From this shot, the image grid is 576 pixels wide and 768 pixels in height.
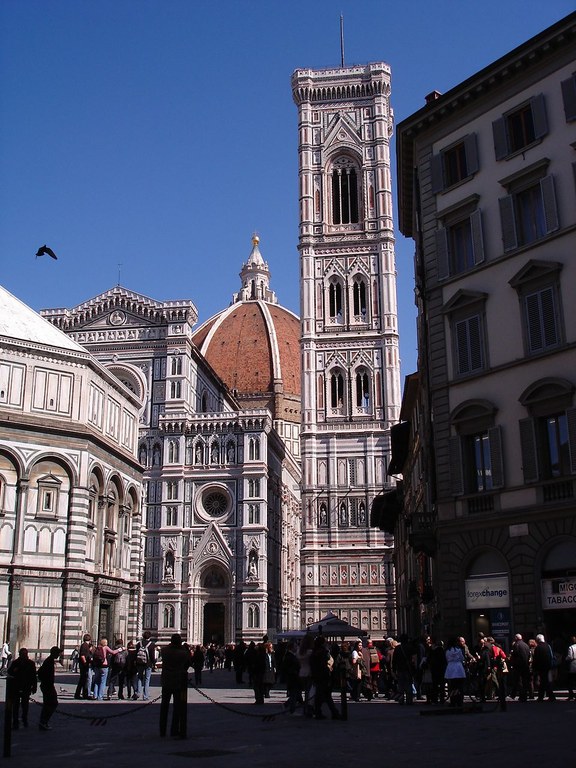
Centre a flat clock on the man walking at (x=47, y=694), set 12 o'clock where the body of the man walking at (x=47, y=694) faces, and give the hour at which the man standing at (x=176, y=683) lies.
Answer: the man standing at (x=176, y=683) is roughly at 2 o'clock from the man walking at (x=47, y=694).
